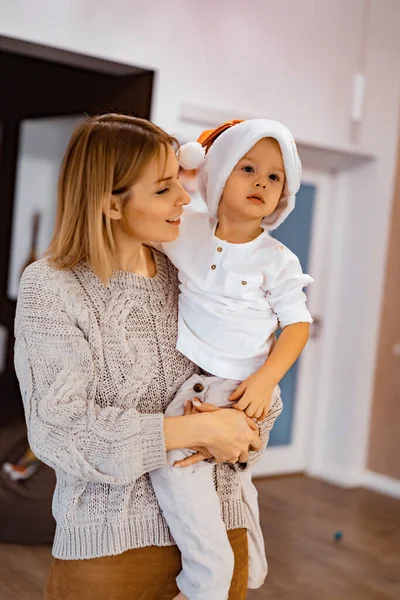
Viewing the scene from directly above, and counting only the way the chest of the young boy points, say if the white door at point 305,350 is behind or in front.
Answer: behind

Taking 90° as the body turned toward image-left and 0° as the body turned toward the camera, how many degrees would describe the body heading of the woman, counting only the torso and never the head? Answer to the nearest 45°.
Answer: approximately 315°
